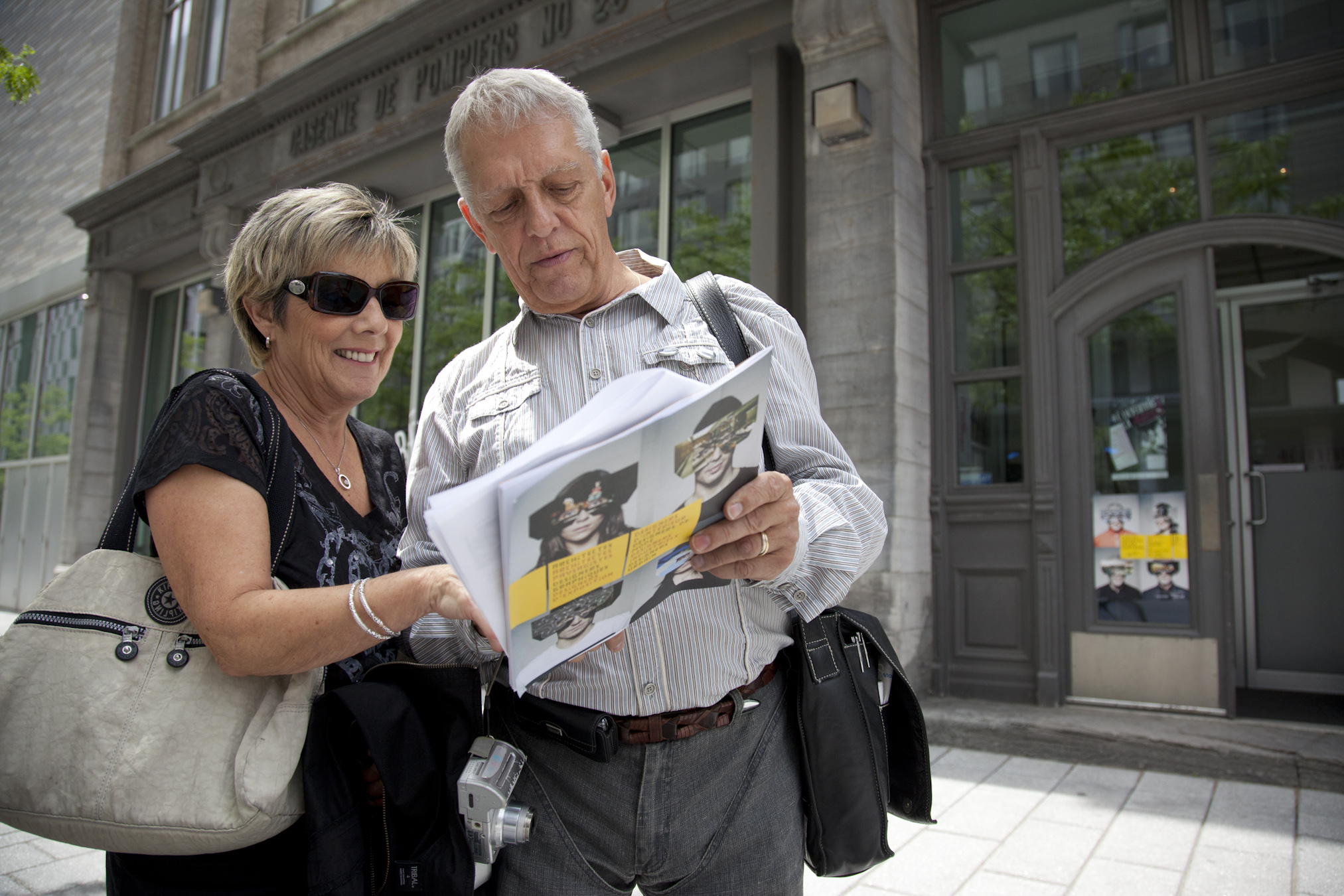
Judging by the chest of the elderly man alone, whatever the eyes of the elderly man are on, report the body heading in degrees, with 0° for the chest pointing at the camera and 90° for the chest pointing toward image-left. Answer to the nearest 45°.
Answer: approximately 0°

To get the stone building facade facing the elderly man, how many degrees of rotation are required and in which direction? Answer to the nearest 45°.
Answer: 0° — it already faces them

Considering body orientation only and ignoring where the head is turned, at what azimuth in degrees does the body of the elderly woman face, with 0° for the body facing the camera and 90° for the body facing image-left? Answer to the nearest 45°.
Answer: approximately 315°

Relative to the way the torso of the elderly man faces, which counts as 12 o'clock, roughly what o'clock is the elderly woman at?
The elderly woman is roughly at 3 o'clock from the elderly man.

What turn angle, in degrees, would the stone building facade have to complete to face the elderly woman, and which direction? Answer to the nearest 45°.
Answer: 0° — it already faces them

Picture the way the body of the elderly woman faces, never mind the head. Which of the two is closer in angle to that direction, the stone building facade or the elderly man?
the elderly man

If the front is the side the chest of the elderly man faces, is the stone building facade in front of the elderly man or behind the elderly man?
behind

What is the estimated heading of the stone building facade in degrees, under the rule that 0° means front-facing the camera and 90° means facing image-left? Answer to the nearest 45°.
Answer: approximately 45°

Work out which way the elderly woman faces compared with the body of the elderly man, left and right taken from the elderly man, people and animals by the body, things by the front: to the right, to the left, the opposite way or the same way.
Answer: to the left

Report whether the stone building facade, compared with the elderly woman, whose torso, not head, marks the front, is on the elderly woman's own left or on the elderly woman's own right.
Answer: on the elderly woman's own left

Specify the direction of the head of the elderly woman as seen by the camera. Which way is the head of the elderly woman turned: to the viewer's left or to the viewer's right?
to the viewer's right
